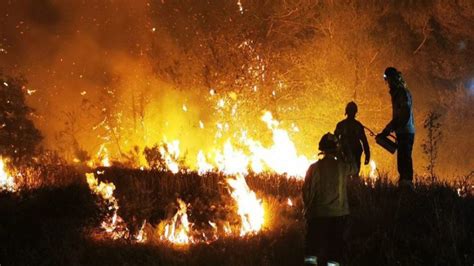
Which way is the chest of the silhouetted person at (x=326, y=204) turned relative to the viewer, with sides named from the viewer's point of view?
facing away from the viewer

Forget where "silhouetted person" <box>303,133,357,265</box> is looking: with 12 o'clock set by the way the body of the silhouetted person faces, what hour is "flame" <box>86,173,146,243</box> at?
The flame is roughly at 10 o'clock from the silhouetted person.

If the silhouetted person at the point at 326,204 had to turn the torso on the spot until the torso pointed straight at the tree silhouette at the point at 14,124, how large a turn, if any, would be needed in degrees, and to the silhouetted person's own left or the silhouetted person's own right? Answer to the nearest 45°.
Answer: approximately 45° to the silhouetted person's own left

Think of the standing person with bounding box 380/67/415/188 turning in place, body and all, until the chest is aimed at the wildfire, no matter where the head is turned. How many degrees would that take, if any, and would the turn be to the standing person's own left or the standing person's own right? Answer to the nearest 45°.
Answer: approximately 45° to the standing person's own right

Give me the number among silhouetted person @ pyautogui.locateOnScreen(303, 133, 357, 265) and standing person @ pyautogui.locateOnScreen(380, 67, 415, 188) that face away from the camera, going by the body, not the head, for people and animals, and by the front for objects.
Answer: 1

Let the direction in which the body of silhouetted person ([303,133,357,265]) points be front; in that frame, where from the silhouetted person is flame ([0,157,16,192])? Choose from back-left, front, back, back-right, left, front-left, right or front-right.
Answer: front-left

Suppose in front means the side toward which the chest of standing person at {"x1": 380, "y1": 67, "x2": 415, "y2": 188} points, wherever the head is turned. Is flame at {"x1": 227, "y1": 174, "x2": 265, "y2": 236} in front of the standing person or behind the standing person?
in front

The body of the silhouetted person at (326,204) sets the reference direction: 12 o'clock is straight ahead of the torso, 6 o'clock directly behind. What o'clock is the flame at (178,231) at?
The flame is roughly at 10 o'clock from the silhouetted person.

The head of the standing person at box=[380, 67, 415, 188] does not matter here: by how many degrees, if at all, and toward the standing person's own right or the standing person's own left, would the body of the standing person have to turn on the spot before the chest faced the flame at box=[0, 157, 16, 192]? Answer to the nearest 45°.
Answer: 0° — they already face it

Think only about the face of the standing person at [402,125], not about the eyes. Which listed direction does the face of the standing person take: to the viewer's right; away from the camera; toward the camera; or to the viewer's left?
to the viewer's left

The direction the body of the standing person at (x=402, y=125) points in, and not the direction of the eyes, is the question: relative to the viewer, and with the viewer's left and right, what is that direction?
facing to the left of the viewer

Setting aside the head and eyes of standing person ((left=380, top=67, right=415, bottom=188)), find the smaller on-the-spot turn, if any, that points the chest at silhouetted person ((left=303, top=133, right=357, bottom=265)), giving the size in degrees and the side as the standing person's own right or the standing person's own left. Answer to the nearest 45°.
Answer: approximately 90° to the standing person's own left
